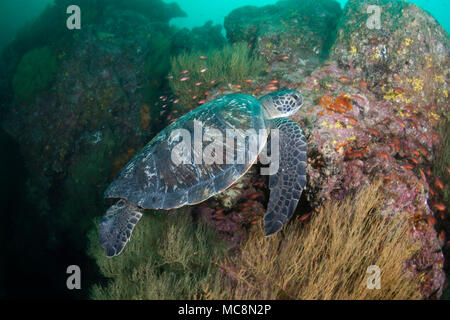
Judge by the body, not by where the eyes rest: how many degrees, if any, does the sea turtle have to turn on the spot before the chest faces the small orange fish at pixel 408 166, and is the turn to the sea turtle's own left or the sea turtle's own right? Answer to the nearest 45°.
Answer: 0° — it already faces it

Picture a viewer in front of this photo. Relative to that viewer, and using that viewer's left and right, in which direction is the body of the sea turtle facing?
facing to the right of the viewer

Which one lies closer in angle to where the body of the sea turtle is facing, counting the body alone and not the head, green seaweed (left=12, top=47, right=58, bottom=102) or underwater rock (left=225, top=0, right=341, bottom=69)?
the underwater rock

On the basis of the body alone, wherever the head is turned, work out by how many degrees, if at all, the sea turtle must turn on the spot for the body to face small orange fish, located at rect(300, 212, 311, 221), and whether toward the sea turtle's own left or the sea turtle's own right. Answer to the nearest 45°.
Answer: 0° — it already faces it

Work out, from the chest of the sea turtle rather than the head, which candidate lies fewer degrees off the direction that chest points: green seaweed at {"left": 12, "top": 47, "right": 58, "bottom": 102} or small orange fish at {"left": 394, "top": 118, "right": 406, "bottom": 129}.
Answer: the small orange fish

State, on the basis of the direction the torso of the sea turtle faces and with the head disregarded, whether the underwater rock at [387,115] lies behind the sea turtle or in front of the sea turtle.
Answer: in front
